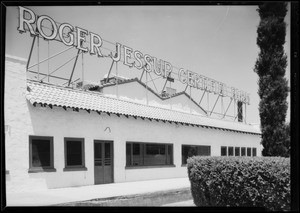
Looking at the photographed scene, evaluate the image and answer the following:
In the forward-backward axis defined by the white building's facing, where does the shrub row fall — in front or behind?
in front

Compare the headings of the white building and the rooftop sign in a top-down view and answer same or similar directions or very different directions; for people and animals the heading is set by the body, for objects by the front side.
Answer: same or similar directions

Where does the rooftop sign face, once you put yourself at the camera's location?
facing the viewer and to the right of the viewer

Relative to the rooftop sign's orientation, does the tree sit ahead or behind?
ahead

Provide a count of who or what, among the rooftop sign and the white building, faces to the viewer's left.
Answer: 0
